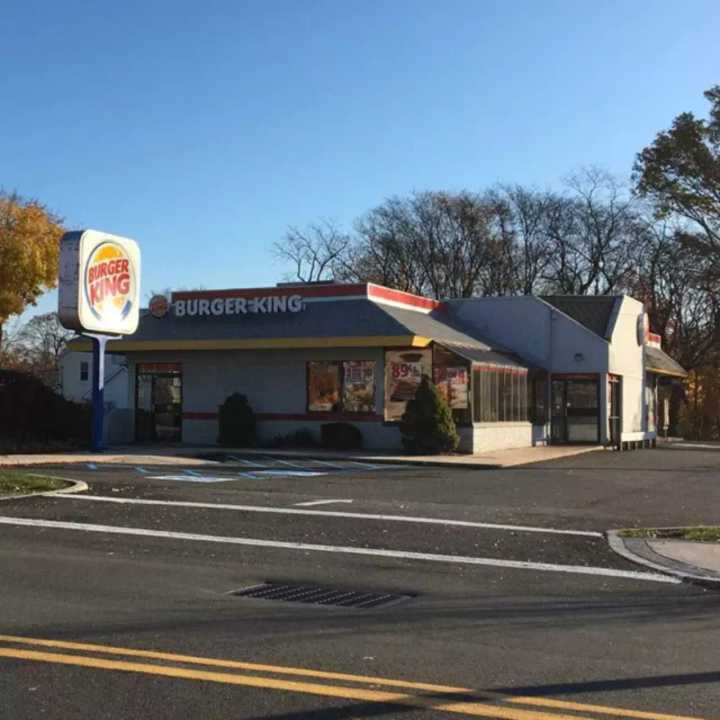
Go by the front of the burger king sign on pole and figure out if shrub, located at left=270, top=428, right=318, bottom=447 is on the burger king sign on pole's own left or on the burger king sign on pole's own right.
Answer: on the burger king sign on pole's own left

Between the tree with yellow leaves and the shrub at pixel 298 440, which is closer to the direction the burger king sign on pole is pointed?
the shrub

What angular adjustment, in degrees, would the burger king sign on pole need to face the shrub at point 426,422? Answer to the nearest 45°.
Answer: approximately 45° to its left

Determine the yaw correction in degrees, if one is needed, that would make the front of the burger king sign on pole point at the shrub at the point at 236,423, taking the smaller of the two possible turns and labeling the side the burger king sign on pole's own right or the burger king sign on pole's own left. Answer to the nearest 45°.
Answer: approximately 90° to the burger king sign on pole's own left

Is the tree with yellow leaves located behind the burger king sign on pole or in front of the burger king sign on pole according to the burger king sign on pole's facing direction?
behind

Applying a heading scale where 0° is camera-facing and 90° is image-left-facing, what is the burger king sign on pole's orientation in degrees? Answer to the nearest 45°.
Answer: approximately 315°

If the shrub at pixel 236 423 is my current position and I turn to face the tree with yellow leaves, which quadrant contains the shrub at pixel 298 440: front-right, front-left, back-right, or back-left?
back-right

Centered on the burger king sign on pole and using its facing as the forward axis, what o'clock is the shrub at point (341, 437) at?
The shrub is roughly at 10 o'clock from the burger king sign on pole.
